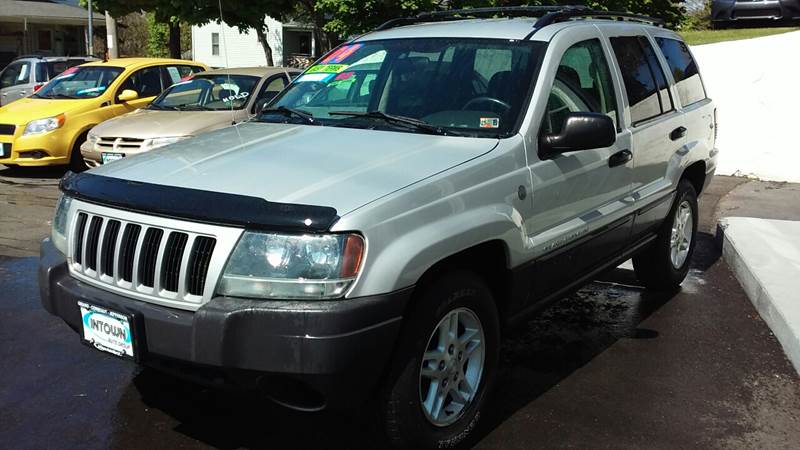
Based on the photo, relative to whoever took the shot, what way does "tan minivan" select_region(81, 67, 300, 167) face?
facing the viewer and to the left of the viewer

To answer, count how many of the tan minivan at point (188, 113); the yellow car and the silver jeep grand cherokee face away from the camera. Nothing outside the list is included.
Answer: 0

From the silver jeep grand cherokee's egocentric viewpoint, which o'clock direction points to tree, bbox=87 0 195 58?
The tree is roughly at 4 o'clock from the silver jeep grand cherokee.

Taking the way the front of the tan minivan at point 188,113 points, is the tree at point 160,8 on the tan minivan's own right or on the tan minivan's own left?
on the tan minivan's own right

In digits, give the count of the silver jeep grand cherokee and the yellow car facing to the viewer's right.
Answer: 0

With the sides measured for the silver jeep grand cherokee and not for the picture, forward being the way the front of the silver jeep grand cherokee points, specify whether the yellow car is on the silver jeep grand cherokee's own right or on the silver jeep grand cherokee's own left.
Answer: on the silver jeep grand cherokee's own right

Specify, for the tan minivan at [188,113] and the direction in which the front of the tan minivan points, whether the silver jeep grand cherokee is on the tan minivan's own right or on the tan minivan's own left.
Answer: on the tan minivan's own left

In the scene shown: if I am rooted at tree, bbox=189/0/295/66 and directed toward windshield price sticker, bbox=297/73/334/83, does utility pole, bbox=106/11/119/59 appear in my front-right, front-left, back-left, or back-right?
back-right

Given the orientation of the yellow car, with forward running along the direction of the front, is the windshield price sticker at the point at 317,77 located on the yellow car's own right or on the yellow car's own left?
on the yellow car's own left

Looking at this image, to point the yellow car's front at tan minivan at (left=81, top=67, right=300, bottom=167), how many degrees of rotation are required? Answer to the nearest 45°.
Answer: approximately 90° to its left

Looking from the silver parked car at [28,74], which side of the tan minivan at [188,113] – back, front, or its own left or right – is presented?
right

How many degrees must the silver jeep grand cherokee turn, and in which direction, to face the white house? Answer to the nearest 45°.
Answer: approximately 135° to its right

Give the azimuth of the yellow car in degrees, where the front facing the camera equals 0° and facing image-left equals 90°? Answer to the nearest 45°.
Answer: approximately 45°

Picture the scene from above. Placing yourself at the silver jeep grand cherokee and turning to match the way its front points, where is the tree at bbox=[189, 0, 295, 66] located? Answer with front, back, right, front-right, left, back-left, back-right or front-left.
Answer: back-right

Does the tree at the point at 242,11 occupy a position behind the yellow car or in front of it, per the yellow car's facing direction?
behind
